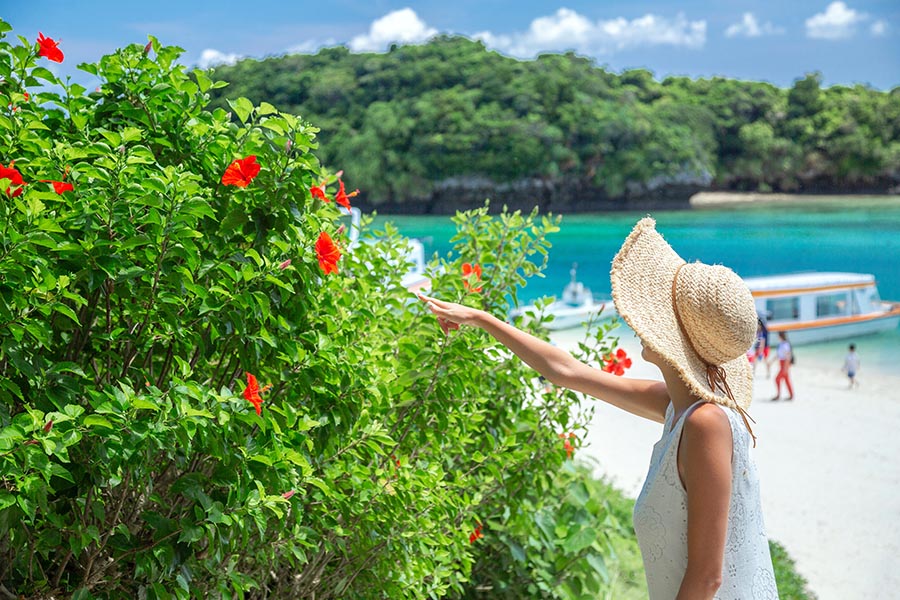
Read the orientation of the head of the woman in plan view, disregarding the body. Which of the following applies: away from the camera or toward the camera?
away from the camera

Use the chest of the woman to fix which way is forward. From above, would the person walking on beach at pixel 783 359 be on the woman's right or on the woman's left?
on the woman's right

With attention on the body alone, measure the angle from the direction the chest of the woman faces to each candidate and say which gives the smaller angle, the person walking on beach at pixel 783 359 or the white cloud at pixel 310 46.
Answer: the white cloud

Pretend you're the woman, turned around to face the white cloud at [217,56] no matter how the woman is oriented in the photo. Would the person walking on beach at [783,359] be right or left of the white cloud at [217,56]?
right

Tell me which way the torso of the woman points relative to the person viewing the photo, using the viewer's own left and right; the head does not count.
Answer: facing to the left of the viewer
